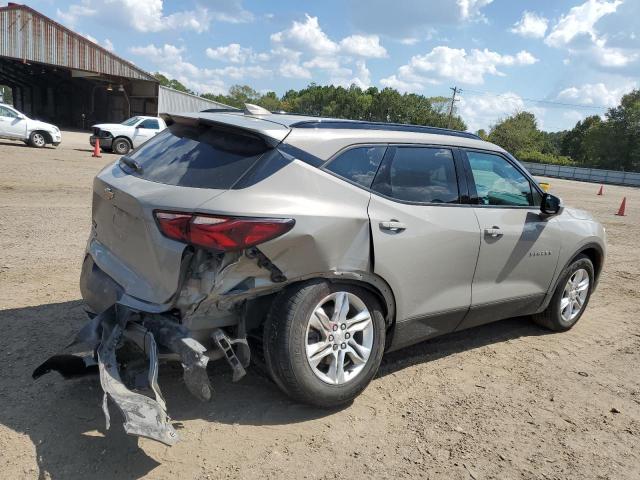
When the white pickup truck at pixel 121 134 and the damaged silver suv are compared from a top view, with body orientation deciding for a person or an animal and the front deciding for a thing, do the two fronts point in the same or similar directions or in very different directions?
very different directions

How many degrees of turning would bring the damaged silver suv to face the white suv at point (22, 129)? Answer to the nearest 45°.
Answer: approximately 90° to its left

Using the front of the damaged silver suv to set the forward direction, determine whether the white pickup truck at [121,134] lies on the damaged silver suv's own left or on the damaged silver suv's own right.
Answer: on the damaged silver suv's own left

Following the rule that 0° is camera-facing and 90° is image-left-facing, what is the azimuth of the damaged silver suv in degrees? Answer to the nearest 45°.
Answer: approximately 225°

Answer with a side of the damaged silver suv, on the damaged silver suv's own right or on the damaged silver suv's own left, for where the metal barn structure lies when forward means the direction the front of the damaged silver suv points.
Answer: on the damaged silver suv's own left

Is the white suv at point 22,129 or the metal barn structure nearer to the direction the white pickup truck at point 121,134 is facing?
the white suv

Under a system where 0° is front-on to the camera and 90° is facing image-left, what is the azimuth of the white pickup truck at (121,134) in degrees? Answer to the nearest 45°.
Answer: approximately 45°

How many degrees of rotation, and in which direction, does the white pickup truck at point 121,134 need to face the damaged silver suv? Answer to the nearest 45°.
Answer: approximately 45° to its left
